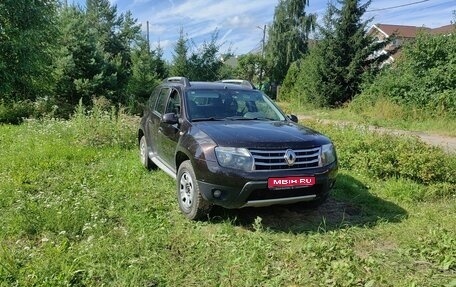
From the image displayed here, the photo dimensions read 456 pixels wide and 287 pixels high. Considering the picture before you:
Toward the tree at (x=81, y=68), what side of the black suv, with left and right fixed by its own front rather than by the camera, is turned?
back

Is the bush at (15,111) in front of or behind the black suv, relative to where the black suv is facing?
behind

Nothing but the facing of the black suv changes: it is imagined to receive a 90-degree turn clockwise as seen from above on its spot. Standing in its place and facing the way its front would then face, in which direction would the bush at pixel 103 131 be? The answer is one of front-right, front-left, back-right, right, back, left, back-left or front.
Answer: right

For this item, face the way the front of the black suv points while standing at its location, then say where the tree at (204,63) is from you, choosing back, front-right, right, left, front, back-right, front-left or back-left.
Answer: back-left

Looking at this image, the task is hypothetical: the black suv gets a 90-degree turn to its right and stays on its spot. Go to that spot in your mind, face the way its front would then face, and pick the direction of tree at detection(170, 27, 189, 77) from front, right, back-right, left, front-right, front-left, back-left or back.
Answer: back-right

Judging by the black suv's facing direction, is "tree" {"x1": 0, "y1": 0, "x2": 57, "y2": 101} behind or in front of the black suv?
behind

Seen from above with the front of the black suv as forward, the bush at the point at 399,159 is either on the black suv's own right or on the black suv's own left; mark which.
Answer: on the black suv's own left

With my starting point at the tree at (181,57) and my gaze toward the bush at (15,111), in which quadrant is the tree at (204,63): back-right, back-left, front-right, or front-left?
back-left

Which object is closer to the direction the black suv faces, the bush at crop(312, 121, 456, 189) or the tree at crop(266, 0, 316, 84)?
the bush

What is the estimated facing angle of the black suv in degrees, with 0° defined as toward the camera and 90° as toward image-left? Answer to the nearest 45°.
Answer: approximately 315°

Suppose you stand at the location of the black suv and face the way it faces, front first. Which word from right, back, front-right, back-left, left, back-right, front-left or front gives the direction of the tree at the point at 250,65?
back-left

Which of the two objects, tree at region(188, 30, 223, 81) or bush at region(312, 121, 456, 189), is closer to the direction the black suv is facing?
the bush
